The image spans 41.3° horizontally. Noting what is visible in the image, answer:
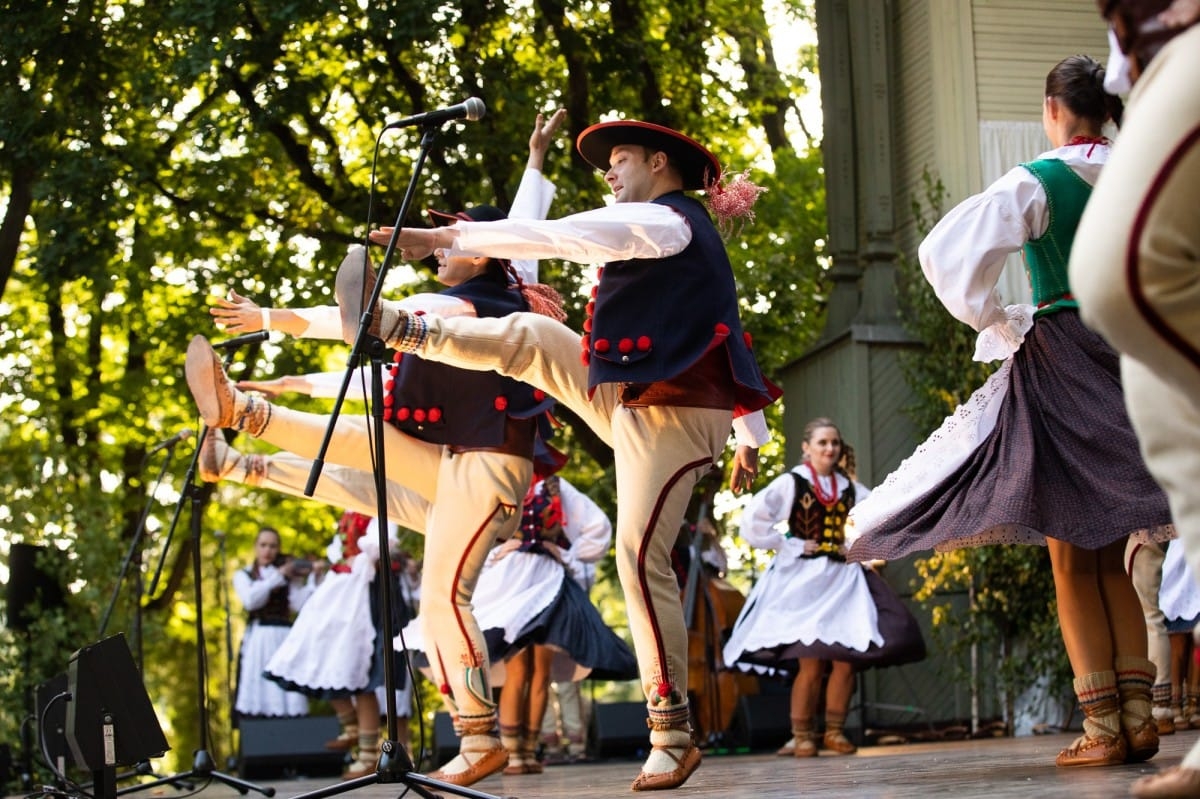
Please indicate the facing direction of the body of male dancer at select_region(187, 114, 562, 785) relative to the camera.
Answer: to the viewer's left

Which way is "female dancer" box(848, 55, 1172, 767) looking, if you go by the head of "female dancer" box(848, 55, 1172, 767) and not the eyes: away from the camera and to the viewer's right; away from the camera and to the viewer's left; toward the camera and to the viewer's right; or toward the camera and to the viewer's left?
away from the camera and to the viewer's left

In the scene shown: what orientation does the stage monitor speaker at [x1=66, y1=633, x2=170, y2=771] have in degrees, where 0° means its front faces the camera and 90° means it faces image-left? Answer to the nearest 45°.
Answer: approximately 225°

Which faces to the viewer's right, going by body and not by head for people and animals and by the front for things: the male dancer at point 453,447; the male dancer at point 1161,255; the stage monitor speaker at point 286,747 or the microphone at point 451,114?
the microphone

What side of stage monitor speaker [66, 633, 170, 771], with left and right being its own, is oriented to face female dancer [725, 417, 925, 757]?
front

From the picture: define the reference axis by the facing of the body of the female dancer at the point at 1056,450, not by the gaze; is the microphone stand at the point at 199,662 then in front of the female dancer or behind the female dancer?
in front

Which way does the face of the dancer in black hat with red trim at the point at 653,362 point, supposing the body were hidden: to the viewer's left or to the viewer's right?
to the viewer's left

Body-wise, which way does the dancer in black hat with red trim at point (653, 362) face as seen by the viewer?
to the viewer's left

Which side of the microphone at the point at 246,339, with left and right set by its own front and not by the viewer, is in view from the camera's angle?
right

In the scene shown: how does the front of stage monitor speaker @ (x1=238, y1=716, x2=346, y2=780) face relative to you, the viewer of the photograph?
facing away from the viewer

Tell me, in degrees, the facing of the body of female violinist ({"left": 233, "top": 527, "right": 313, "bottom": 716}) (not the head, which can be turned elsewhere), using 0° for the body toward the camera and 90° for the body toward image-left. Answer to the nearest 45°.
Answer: approximately 0°

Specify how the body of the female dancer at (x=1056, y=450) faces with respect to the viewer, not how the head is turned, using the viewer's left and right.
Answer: facing away from the viewer and to the left of the viewer

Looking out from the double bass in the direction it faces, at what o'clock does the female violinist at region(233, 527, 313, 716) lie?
The female violinist is roughly at 2 o'clock from the double bass.
